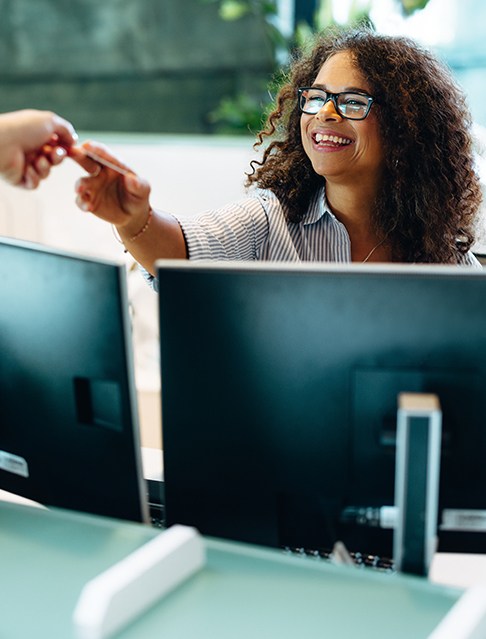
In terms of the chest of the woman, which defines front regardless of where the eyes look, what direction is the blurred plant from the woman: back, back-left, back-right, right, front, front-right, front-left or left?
back-right

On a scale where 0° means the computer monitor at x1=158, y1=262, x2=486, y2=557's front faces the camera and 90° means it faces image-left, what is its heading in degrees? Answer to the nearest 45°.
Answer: approximately 180°

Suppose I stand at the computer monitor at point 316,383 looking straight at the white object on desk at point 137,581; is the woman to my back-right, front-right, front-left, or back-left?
back-right

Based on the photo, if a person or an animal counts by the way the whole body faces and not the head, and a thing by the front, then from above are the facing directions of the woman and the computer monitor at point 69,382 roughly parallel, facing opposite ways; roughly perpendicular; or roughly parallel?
roughly parallel, facing opposite ways

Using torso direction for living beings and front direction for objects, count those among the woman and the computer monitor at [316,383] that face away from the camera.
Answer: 1

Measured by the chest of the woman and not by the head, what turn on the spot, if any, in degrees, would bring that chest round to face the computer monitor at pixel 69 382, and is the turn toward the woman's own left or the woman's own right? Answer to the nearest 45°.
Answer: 0° — they already face it

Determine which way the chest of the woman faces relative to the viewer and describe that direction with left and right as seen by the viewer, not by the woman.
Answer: facing the viewer and to the left of the viewer

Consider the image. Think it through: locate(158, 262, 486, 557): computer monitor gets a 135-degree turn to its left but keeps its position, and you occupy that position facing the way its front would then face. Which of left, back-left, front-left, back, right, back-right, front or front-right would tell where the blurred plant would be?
back-right

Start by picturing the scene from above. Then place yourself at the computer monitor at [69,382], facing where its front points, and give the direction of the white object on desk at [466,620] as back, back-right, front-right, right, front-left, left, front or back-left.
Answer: right

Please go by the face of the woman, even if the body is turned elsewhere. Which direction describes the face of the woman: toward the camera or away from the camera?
toward the camera

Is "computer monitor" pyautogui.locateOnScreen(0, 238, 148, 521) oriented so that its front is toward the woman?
yes

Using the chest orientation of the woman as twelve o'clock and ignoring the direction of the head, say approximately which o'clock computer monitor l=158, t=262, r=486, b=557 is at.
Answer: The computer monitor is roughly at 11 o'clock from the woman.

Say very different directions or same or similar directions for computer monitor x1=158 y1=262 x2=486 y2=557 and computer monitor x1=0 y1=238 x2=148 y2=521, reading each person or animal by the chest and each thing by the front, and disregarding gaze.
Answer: same or similar directions

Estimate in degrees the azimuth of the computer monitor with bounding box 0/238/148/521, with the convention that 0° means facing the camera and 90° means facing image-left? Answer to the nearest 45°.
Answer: approximately 225°

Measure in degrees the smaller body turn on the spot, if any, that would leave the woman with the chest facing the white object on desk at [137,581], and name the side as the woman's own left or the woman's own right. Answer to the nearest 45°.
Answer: approximately 45° to the woman's own left

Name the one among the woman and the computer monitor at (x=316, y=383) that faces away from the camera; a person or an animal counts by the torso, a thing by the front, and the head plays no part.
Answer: the computer monitor
